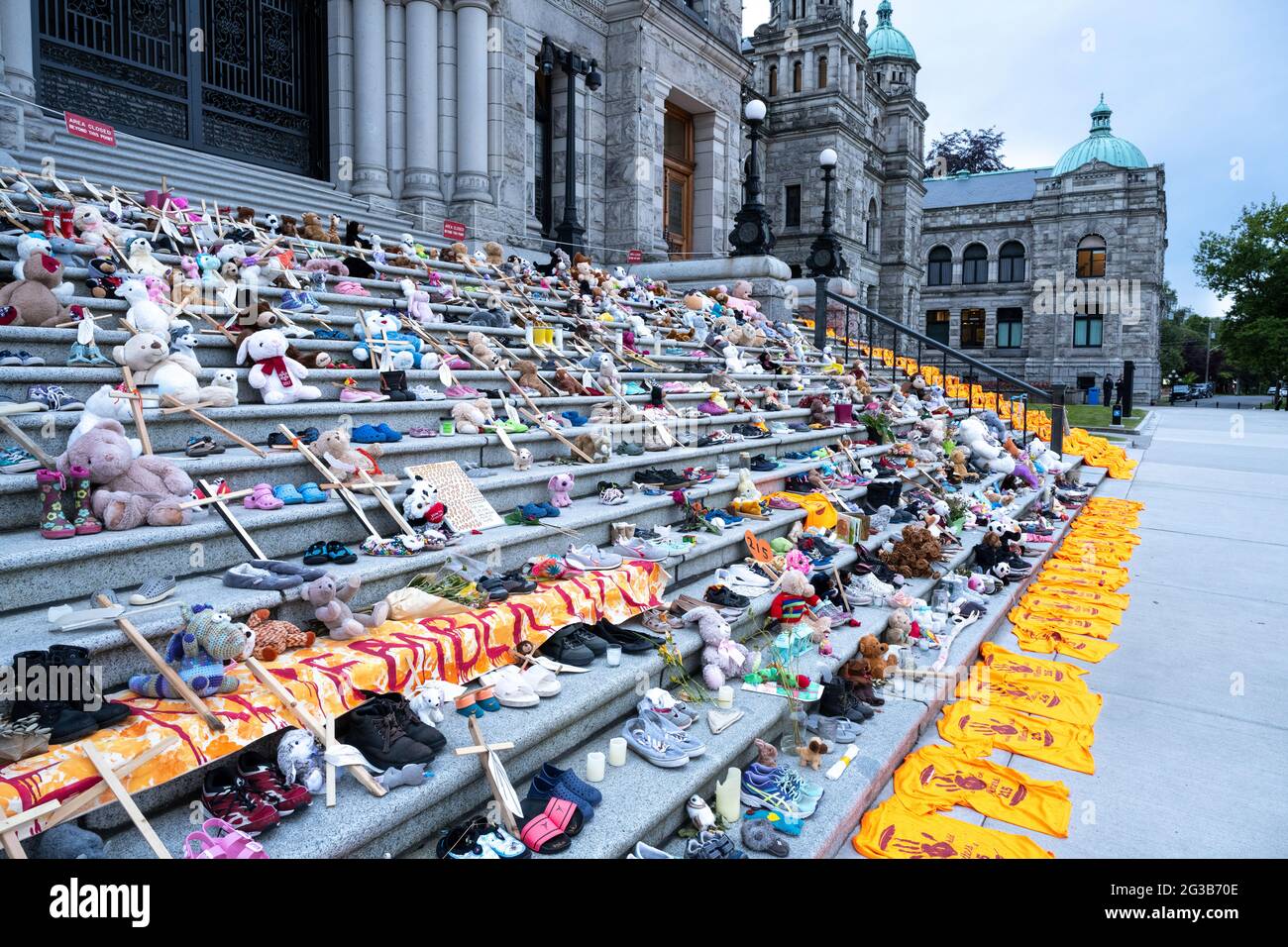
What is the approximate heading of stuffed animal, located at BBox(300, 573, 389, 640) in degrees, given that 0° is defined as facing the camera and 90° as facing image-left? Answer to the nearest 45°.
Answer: approximately 315°

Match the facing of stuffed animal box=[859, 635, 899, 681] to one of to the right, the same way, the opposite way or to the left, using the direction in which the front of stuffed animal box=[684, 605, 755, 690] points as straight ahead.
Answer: the same way

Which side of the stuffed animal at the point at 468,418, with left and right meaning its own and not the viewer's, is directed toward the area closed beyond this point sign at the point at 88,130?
back

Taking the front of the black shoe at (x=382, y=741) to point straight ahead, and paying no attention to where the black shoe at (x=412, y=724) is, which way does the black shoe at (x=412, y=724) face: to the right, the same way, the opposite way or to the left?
the same way

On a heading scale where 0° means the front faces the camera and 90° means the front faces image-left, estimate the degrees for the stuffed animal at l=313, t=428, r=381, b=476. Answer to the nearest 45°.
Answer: approximately 315°

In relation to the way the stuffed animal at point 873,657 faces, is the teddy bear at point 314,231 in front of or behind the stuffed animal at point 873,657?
behind

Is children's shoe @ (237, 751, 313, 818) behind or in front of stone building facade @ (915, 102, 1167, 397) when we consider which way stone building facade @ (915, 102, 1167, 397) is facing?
in front

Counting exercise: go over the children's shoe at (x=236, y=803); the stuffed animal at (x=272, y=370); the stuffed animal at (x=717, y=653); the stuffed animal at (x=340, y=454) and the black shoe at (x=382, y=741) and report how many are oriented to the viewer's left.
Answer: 0

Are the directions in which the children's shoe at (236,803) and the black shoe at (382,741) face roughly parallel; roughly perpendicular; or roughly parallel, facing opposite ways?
roughly parallel

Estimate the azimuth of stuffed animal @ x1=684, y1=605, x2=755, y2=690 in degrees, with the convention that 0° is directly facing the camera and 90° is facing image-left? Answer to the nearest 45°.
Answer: approximately 315°

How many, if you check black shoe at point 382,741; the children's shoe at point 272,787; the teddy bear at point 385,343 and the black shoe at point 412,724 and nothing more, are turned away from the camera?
0

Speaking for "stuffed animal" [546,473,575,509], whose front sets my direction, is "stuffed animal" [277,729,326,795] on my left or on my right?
on my right

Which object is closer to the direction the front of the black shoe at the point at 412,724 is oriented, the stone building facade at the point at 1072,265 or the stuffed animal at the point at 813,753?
the stuffed animal

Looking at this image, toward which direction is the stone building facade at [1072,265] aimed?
toward the camera

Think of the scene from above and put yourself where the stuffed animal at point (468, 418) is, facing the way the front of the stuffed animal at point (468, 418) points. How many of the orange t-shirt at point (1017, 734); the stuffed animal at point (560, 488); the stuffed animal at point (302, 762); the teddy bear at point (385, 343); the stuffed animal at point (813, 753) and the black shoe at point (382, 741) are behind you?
1

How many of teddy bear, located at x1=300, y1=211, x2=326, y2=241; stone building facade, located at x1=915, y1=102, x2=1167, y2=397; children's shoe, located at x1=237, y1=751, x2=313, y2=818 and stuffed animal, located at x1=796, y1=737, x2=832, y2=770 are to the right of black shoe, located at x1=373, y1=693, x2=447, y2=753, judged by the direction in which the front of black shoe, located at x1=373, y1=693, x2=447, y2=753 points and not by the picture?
1

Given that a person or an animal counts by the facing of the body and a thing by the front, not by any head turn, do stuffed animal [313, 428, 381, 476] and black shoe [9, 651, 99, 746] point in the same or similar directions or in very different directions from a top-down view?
same or similar directions

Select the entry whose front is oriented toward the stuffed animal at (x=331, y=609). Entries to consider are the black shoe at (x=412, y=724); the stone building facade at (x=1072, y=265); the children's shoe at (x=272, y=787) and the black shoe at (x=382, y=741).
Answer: the stone building facade

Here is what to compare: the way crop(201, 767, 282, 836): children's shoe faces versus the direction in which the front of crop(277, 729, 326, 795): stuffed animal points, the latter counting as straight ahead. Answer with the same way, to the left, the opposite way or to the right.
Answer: the same way

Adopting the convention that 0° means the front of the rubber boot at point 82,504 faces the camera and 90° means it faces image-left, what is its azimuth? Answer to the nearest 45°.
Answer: approximately 315°
